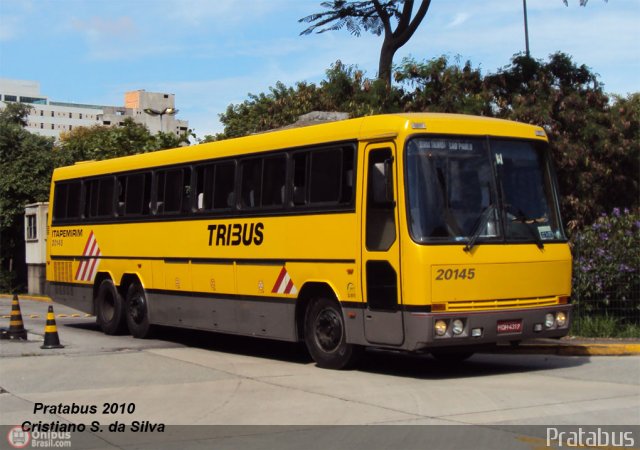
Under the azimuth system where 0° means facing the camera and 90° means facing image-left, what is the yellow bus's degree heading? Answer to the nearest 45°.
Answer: approximately 315°

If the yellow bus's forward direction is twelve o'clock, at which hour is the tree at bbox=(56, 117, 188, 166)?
The tree is roughly at 7 o'clock from the yellow bus.

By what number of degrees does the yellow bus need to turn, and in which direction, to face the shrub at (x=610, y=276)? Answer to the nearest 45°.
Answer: approximately 90° to its left

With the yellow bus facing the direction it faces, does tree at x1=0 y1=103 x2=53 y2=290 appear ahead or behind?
behind

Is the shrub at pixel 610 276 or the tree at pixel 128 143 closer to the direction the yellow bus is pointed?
the shrub

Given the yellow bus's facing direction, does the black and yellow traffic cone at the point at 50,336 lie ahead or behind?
behind

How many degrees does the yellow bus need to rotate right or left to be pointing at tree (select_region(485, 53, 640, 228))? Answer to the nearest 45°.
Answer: approximately 90° to its left

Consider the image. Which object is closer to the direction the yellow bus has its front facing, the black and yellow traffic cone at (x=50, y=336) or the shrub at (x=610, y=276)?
the shrub

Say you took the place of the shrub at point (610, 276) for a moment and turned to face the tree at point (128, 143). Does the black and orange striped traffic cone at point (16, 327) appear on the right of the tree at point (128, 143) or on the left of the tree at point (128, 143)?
left
